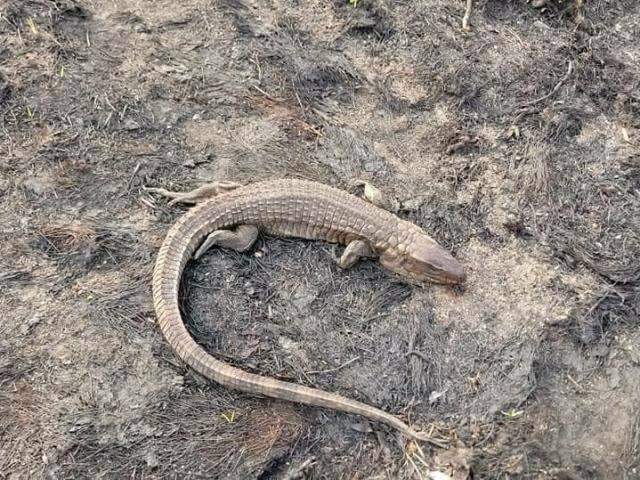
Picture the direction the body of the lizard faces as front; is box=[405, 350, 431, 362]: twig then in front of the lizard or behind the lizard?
in front

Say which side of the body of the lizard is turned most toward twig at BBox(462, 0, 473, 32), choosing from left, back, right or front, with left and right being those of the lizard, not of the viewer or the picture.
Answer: left

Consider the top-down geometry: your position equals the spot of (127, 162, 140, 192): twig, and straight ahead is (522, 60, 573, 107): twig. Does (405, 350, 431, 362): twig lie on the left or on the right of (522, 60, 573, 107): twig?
right

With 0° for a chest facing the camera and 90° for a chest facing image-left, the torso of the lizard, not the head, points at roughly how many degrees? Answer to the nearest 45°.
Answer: approximately 315°

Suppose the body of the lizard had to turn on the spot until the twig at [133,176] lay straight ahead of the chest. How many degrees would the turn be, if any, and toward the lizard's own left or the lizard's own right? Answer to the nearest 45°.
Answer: approximately 135° to the lizard's own right

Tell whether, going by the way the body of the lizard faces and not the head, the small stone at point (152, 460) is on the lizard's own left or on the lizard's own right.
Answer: on the lizard's own right

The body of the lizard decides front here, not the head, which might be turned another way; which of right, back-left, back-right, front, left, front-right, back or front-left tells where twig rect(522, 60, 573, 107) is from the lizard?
left
